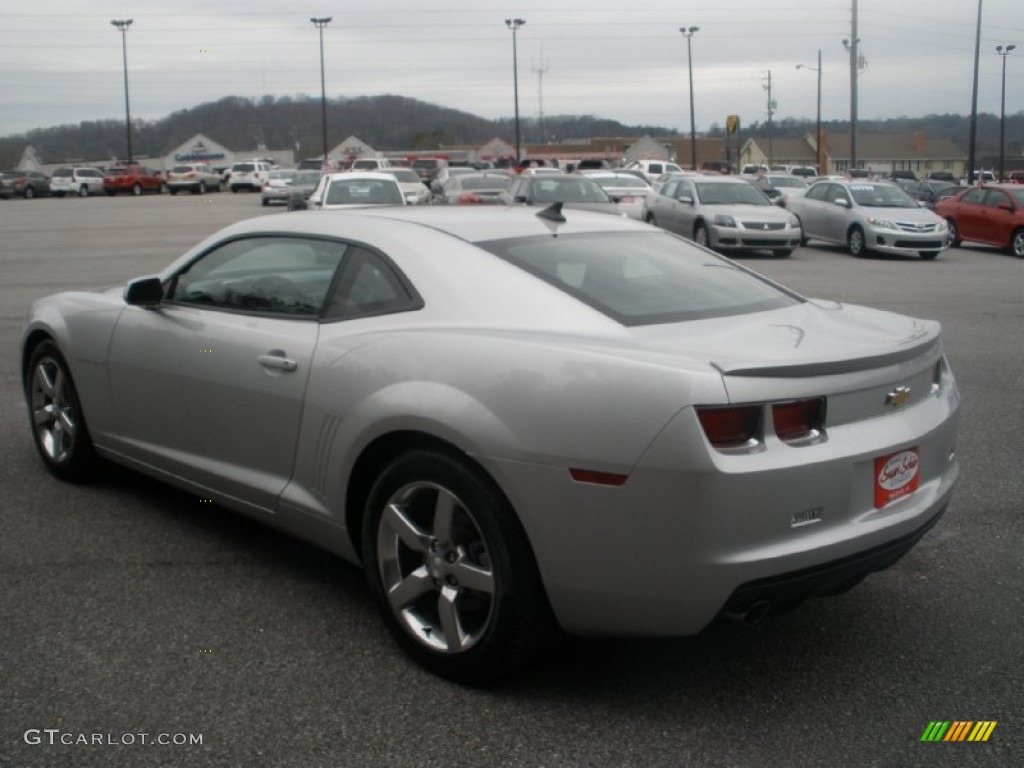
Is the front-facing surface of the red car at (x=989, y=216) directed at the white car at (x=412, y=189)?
no

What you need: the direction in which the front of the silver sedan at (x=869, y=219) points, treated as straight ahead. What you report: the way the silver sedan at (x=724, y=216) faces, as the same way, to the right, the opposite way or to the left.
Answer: the same way

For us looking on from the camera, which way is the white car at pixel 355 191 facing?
facing the viewer

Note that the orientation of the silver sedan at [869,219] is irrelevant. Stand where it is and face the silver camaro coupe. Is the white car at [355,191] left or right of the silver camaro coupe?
right

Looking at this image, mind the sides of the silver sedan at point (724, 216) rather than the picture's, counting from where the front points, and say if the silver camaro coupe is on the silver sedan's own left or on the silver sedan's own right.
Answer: on the silver sedan's own right

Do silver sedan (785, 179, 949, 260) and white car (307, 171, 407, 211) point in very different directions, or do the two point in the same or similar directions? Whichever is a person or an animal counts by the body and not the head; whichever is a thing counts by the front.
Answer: same or similar directions

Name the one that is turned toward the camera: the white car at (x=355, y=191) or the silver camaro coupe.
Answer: the white car

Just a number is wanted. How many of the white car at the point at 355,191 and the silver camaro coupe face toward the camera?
1

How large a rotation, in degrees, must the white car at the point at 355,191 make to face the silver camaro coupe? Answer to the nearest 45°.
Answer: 0° — it already faces it

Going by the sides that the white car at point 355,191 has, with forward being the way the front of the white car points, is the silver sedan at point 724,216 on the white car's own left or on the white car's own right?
on the white car's own left

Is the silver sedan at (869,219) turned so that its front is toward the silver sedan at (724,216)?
no

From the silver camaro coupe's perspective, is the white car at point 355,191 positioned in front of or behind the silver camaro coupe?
in front

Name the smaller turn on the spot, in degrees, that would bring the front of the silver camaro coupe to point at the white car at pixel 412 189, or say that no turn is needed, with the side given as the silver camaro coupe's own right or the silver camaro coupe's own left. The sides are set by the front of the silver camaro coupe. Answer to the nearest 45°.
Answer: approximately 45° to the silver camaro coupe's own right
